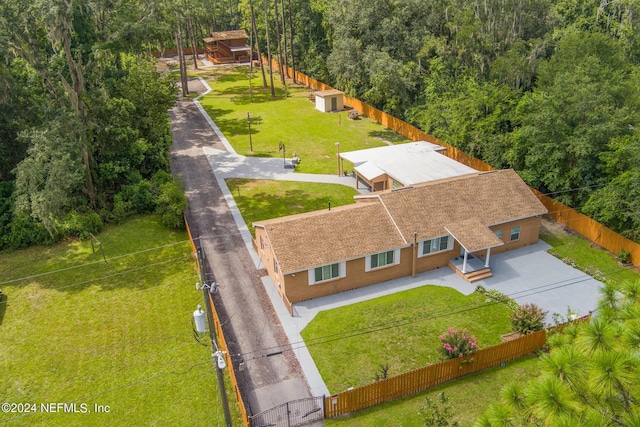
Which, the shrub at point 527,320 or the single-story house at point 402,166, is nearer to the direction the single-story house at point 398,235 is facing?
the shrub

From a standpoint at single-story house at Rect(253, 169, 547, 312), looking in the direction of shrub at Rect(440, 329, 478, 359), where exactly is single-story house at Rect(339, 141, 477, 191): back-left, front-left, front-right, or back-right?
back-left

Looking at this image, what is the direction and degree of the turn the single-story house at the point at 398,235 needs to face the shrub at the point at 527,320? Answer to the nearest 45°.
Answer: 0° — it already faces it

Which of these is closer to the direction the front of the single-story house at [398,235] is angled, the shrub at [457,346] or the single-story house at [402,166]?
the shrub

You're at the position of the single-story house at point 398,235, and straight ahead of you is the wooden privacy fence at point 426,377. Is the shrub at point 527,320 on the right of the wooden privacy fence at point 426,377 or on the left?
left

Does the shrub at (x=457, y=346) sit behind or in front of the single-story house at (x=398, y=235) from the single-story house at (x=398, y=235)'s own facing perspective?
in front

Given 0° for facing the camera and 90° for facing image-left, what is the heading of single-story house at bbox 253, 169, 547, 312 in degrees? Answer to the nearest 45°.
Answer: approximately 315°
